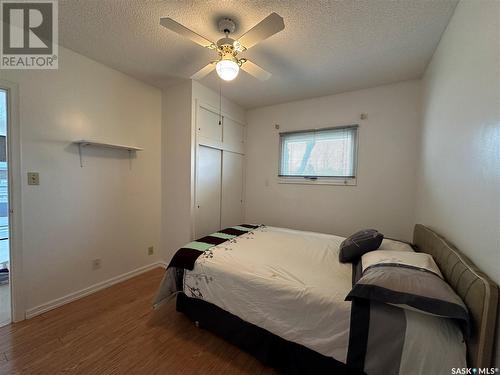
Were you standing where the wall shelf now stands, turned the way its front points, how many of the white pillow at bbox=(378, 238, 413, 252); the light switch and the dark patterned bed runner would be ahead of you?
2

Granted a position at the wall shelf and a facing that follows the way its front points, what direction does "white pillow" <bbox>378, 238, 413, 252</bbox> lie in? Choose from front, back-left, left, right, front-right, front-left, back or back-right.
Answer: front

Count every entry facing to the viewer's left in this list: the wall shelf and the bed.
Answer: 1

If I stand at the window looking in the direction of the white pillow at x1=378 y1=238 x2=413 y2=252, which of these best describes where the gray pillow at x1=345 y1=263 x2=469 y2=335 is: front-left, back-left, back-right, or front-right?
front-right

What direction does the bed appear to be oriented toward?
to the viewer's left

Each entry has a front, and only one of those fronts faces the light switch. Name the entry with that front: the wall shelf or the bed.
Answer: the bed

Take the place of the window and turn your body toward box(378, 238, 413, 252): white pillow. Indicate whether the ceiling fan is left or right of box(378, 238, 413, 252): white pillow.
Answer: right

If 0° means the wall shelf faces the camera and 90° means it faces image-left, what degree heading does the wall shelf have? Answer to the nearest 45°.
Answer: approximately 315°

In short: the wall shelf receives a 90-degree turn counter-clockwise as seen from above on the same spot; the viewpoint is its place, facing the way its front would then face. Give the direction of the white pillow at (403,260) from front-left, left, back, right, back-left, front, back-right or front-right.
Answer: right

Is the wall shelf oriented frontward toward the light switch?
no

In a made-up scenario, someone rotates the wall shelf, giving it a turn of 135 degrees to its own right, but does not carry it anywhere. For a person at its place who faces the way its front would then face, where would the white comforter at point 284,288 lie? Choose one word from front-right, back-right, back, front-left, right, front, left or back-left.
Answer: back-left

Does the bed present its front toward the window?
no

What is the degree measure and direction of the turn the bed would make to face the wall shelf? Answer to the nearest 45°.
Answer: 0° — it already faces it

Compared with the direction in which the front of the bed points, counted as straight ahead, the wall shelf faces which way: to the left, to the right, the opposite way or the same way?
the opposite way
